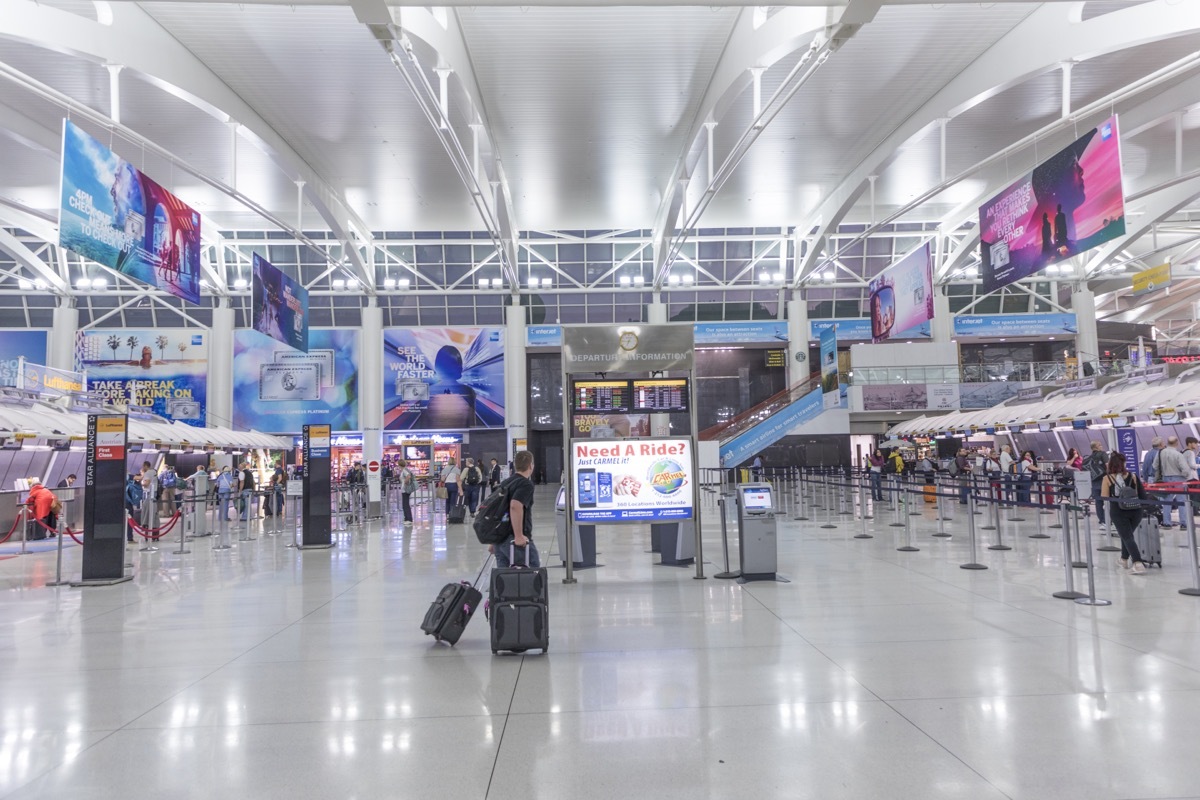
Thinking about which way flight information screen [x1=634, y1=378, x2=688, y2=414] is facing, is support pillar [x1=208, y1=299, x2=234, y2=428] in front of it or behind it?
behind

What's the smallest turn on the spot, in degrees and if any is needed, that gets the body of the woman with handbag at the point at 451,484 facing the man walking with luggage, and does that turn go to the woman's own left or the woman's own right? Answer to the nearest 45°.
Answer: approximately 180°

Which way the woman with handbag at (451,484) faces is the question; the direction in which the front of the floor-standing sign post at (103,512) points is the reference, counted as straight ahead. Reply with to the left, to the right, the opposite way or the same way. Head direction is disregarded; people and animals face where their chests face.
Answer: the opposite way

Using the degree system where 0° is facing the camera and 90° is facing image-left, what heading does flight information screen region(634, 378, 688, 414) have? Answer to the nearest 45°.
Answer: approximately 0°

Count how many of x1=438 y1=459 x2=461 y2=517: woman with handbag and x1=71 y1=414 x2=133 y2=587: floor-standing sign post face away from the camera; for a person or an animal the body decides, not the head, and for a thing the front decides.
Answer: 1

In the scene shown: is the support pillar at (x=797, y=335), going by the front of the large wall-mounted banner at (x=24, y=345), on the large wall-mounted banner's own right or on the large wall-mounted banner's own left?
on the large wall-mounted banner's own left

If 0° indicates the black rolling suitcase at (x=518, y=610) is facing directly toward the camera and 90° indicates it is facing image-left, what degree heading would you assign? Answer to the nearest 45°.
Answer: approximately 0°
